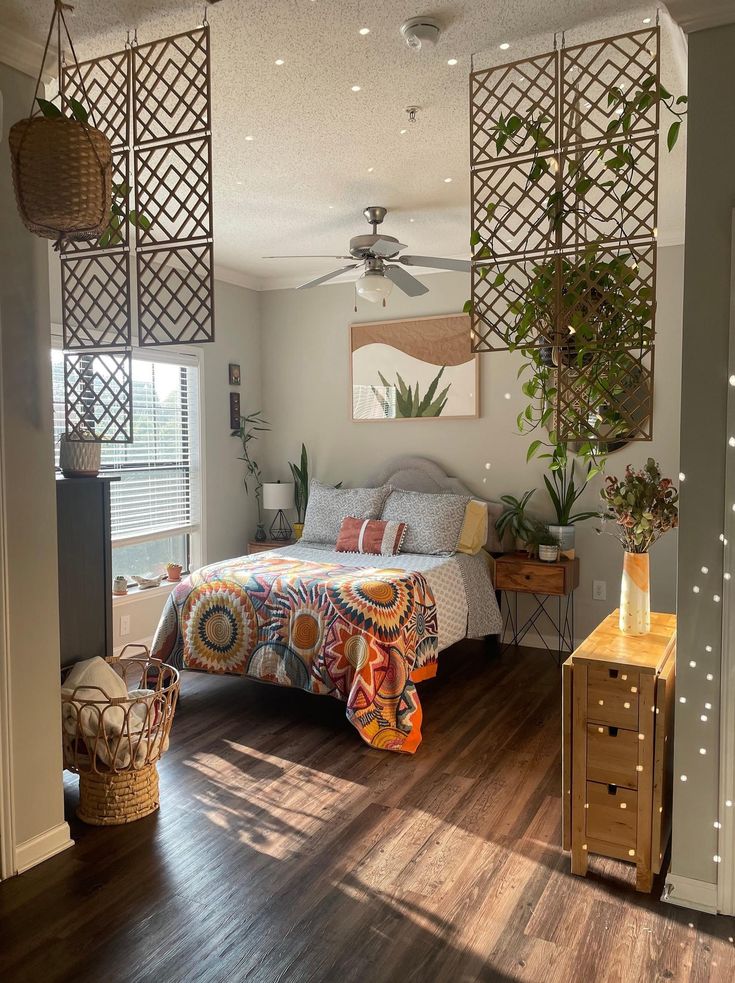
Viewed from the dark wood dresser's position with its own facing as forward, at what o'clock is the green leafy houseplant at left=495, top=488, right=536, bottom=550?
The green leafy houseplant is roughly at 11 o'clock from the dark wood dresser.

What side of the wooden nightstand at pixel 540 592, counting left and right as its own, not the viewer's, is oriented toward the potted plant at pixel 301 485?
right

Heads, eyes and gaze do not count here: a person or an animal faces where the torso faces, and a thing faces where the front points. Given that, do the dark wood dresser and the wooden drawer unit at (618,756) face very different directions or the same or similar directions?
very different directions

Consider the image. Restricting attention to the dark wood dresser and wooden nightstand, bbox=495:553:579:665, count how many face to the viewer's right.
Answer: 1

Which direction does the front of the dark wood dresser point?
to the viewer's right

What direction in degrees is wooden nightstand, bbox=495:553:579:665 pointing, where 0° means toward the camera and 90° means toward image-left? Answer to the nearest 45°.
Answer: approximately 45°

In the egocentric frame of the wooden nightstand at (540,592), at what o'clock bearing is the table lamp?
The table lamp is roughly at 2 o'clock from the wooden nightstand.

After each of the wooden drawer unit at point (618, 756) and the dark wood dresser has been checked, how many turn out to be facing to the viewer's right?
1

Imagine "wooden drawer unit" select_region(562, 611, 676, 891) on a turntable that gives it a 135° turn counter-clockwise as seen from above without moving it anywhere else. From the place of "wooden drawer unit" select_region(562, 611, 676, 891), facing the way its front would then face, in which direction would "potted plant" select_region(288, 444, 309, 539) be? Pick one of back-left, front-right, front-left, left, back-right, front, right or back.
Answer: back-left

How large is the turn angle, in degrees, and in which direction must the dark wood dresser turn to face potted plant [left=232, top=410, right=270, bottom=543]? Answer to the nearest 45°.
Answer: approximately 45° to its left

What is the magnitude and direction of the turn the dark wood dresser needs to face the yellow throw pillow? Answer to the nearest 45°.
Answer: approximately 45° to its left

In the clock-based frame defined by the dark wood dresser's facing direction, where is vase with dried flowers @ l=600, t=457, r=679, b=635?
The vase with dried flowers is roughly at 1 o'clock from the dark wood dresser.
